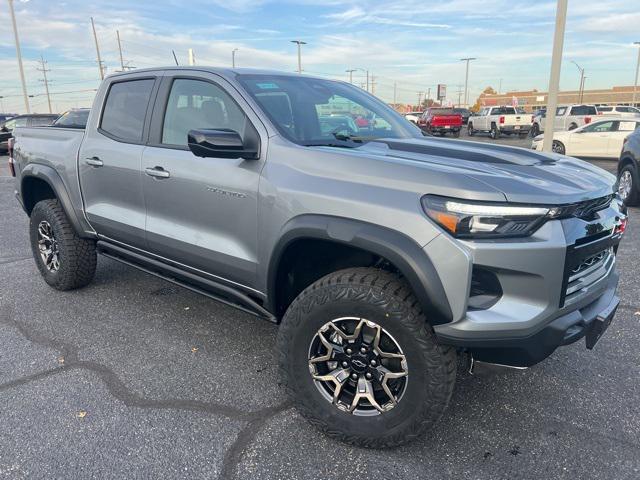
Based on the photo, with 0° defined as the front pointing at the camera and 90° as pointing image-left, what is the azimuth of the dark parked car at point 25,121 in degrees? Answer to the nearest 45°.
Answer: approximately 45°

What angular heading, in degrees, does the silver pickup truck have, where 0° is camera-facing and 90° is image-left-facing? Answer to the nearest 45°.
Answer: approximately 315°

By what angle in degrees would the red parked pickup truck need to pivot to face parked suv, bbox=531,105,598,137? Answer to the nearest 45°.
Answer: approximately 135° to its right

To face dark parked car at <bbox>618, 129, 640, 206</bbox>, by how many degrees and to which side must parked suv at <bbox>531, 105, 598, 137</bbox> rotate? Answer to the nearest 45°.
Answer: approximately 45° to its left

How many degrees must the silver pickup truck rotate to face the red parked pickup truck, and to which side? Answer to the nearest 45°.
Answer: approximately 135° to its left

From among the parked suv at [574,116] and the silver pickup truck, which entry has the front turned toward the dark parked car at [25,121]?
the parked suv

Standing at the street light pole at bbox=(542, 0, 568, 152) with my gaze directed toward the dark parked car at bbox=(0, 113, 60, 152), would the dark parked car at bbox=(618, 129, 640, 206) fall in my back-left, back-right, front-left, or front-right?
back-left
